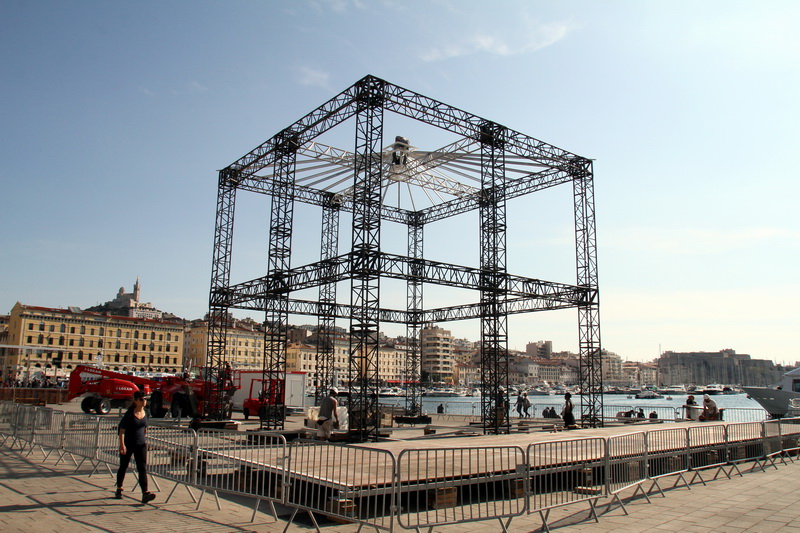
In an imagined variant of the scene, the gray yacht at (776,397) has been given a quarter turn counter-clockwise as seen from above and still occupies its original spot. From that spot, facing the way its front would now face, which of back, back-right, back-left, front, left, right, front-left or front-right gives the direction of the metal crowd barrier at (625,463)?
front

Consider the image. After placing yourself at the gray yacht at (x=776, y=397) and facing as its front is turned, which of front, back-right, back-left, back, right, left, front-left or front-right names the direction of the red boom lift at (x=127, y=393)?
front-left

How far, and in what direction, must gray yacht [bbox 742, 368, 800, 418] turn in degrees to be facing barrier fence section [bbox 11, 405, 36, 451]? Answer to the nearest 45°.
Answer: approximately 45° to its left

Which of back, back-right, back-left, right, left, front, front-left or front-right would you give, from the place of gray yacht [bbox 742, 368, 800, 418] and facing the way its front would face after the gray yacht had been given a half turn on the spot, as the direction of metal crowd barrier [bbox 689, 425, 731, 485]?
right

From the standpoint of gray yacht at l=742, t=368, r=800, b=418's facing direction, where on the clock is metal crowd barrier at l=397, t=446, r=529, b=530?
The metal crowd barrier is roughly at 9 o'clock from the gray yacht.

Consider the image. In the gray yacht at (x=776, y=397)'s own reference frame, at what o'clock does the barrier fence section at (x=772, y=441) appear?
The barrier fence section is roughly at 9 o'clock from the gray yacht.

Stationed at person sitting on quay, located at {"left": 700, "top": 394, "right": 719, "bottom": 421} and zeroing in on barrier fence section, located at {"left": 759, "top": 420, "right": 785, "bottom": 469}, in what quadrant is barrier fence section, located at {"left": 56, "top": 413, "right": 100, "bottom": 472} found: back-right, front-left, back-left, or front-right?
front-right

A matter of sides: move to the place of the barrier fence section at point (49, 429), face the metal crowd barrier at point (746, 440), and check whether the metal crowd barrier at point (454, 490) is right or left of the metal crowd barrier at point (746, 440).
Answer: right

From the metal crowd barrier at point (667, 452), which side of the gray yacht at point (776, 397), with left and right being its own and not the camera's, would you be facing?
left

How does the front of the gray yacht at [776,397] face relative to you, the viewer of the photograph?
facing to the left of the viewer

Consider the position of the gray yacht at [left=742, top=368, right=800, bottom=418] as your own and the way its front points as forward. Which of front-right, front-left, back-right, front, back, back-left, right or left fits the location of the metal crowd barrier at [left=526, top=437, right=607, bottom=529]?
left
